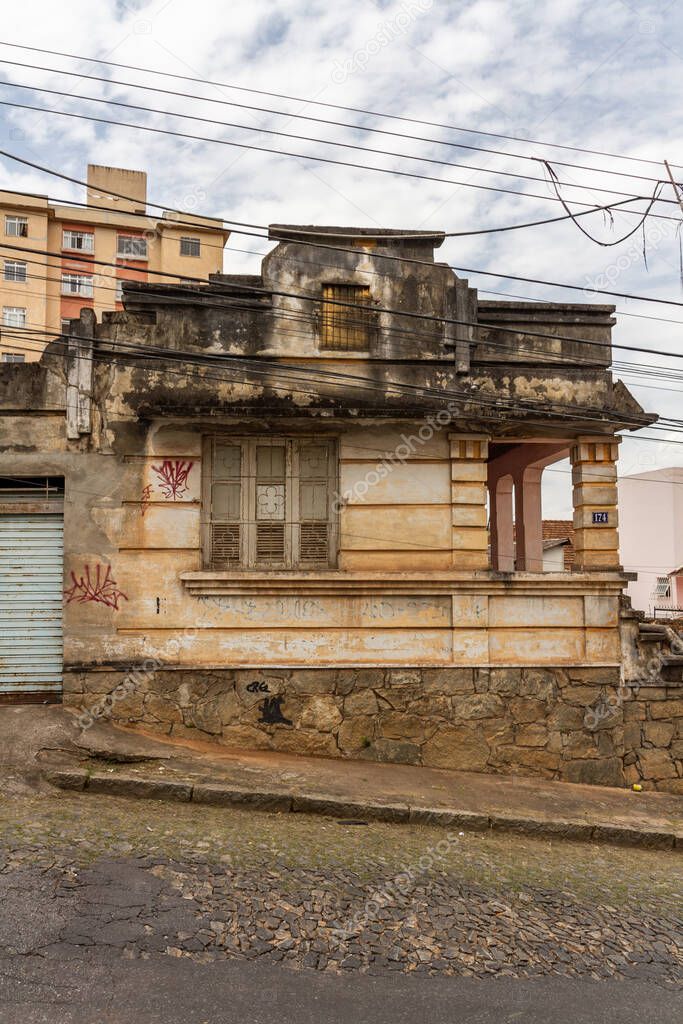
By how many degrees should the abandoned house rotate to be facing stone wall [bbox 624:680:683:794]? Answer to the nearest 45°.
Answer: approximately 90° to its left

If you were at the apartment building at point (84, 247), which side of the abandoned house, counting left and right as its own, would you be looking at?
back
